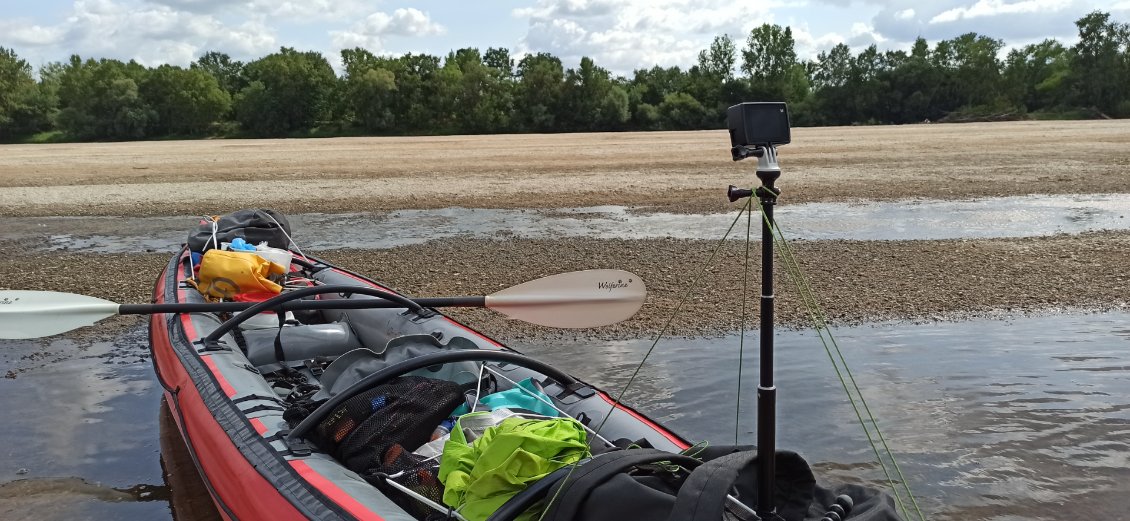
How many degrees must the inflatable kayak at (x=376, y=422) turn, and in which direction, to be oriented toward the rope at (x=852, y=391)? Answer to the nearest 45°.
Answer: approximately 135° to its right

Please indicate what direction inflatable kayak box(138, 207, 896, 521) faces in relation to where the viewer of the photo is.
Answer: facing away from the viewer and to the left of the viewer
